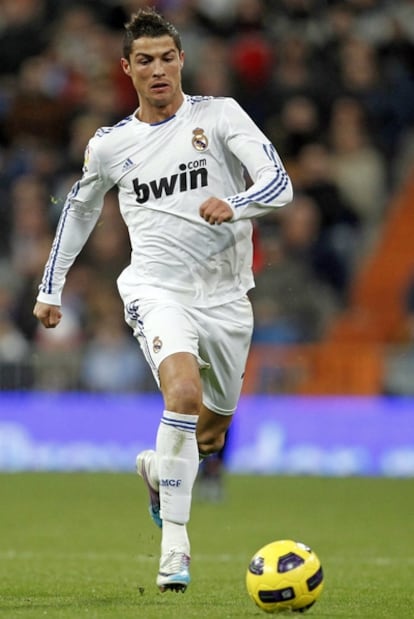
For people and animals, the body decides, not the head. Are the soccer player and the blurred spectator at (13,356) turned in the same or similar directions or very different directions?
same or similar directions

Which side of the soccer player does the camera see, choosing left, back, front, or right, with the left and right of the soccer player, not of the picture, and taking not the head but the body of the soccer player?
front

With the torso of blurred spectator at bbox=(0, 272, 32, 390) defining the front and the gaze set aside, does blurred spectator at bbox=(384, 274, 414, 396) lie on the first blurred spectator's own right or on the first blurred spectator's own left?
on the first blurred spectator's own left

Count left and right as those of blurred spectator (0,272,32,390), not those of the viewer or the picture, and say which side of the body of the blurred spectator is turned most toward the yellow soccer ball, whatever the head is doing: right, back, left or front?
front

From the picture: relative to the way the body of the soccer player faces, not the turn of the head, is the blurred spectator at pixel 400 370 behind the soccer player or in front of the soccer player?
behind

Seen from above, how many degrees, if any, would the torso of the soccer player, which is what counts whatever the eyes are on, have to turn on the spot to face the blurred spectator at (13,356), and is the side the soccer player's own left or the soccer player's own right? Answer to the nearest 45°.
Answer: approximately 180°

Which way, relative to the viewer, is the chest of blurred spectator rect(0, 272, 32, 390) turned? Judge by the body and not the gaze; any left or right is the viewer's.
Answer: facing the viewer

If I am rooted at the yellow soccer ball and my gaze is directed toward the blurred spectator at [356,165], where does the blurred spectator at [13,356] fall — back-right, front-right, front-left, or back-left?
front-left

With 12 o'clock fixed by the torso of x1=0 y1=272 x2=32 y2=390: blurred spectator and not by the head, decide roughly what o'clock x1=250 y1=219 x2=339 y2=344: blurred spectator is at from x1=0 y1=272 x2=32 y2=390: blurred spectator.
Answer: x1=250 y1=219 x2=339 y2=344: blurred spectator is roughly at 9 o'clock from x1=0 y1=272 x2=32 y2=390: blurred spectator.

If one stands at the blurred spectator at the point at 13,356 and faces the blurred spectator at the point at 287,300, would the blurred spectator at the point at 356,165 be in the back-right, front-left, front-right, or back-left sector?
front-left

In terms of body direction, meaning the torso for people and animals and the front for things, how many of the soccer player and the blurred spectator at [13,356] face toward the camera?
2

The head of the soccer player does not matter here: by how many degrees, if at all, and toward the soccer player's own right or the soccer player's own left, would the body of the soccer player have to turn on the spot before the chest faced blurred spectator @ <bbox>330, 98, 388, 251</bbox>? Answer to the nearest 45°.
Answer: approximately 180°

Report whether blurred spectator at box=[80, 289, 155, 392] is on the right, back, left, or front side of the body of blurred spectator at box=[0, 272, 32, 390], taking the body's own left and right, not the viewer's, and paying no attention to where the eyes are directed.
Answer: left
